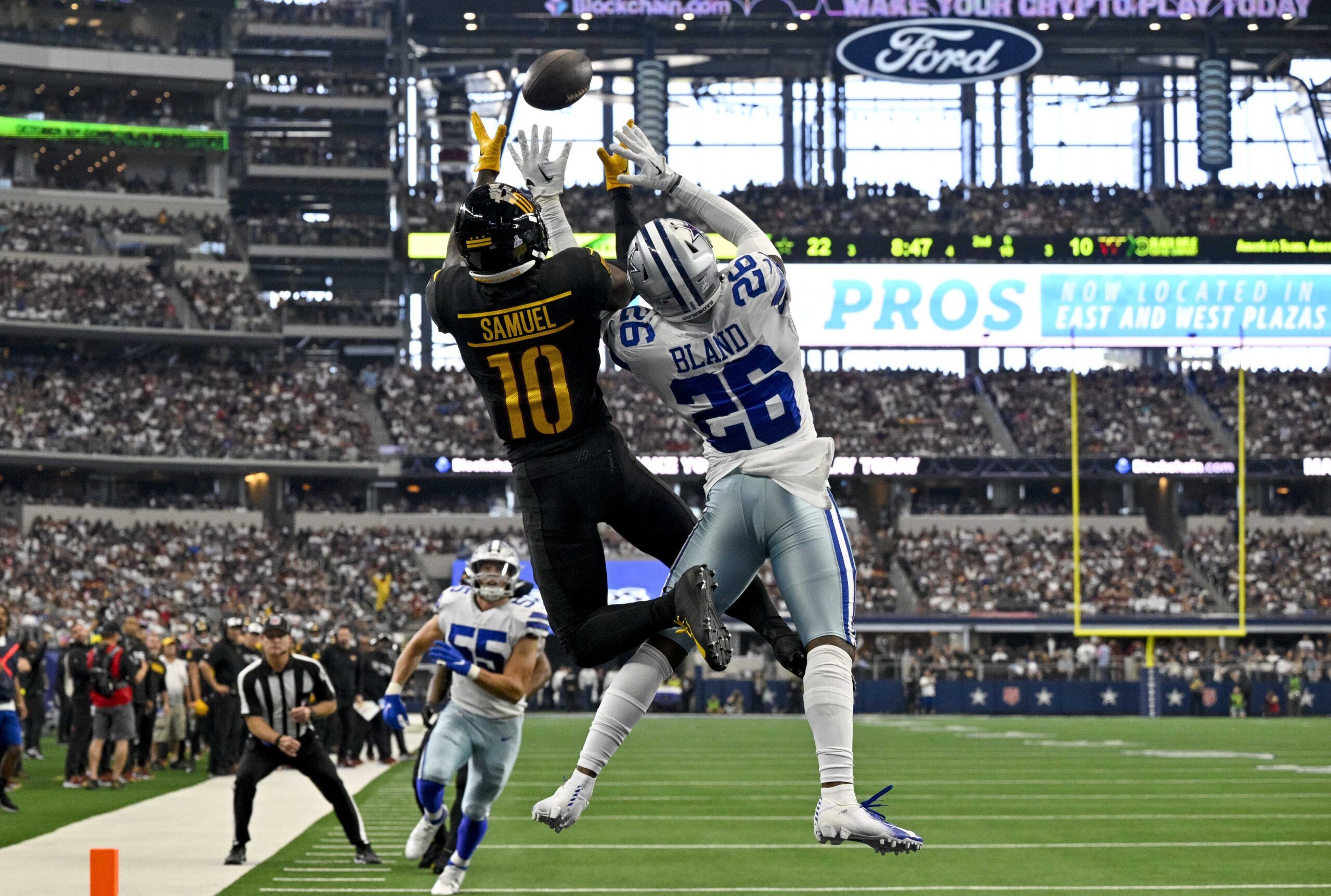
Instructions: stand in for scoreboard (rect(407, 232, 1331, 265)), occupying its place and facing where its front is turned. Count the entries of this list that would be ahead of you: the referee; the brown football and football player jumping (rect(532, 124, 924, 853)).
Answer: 3

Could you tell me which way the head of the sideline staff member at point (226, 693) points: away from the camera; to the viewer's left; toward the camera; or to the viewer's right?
to the viewer's right

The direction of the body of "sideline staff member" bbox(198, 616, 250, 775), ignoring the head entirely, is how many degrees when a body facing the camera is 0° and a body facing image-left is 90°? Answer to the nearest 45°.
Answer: approximately 315°

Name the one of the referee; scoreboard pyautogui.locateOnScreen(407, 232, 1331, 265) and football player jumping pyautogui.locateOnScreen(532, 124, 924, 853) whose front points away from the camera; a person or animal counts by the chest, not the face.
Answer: the football player jumping

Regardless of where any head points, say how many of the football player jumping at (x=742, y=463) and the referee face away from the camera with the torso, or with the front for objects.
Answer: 1

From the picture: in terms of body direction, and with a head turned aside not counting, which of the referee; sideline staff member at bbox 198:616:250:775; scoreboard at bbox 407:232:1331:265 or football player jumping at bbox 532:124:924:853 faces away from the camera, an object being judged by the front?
the football player jumping

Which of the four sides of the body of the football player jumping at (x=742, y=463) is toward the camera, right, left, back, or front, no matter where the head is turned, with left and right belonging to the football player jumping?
back

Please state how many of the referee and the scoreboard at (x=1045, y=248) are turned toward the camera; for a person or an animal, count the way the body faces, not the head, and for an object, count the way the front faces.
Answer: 2

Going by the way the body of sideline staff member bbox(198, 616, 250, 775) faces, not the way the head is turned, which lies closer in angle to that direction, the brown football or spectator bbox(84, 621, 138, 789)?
the brown football

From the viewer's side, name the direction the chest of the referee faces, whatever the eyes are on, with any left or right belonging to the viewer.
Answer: facing the viewer

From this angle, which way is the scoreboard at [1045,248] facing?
toward the camera

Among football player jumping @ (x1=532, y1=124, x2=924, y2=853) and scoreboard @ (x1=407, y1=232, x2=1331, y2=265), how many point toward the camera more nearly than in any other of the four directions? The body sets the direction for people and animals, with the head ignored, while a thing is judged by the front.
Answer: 1
